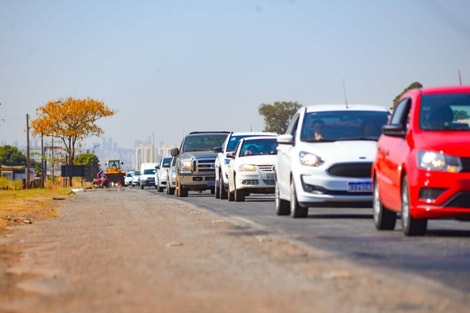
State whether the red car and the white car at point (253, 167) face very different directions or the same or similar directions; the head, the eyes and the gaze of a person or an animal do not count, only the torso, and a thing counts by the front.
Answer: same or similar directions

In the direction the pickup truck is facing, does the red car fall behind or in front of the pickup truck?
in front

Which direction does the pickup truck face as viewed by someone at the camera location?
facing the viewer

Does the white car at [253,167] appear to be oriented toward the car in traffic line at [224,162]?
no

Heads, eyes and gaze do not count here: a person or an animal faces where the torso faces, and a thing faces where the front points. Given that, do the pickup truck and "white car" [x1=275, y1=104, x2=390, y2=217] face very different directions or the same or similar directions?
same or similar directions

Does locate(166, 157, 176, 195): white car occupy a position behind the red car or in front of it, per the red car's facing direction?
behind

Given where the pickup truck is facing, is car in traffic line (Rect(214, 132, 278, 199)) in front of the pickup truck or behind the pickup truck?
in front

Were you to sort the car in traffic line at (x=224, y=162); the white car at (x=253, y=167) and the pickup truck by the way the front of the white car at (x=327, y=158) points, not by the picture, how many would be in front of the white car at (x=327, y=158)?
0

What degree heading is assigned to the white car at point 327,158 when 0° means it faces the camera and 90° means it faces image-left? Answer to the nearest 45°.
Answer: approximately 0°

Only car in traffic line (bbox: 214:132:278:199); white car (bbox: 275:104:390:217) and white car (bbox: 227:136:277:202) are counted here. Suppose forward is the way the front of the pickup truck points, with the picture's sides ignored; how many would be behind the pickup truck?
0

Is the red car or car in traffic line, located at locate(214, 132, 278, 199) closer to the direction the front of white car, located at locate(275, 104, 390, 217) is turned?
the red car

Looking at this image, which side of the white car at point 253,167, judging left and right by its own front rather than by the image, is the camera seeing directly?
front

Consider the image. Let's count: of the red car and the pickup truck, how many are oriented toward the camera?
2

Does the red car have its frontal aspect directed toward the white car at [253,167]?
no
